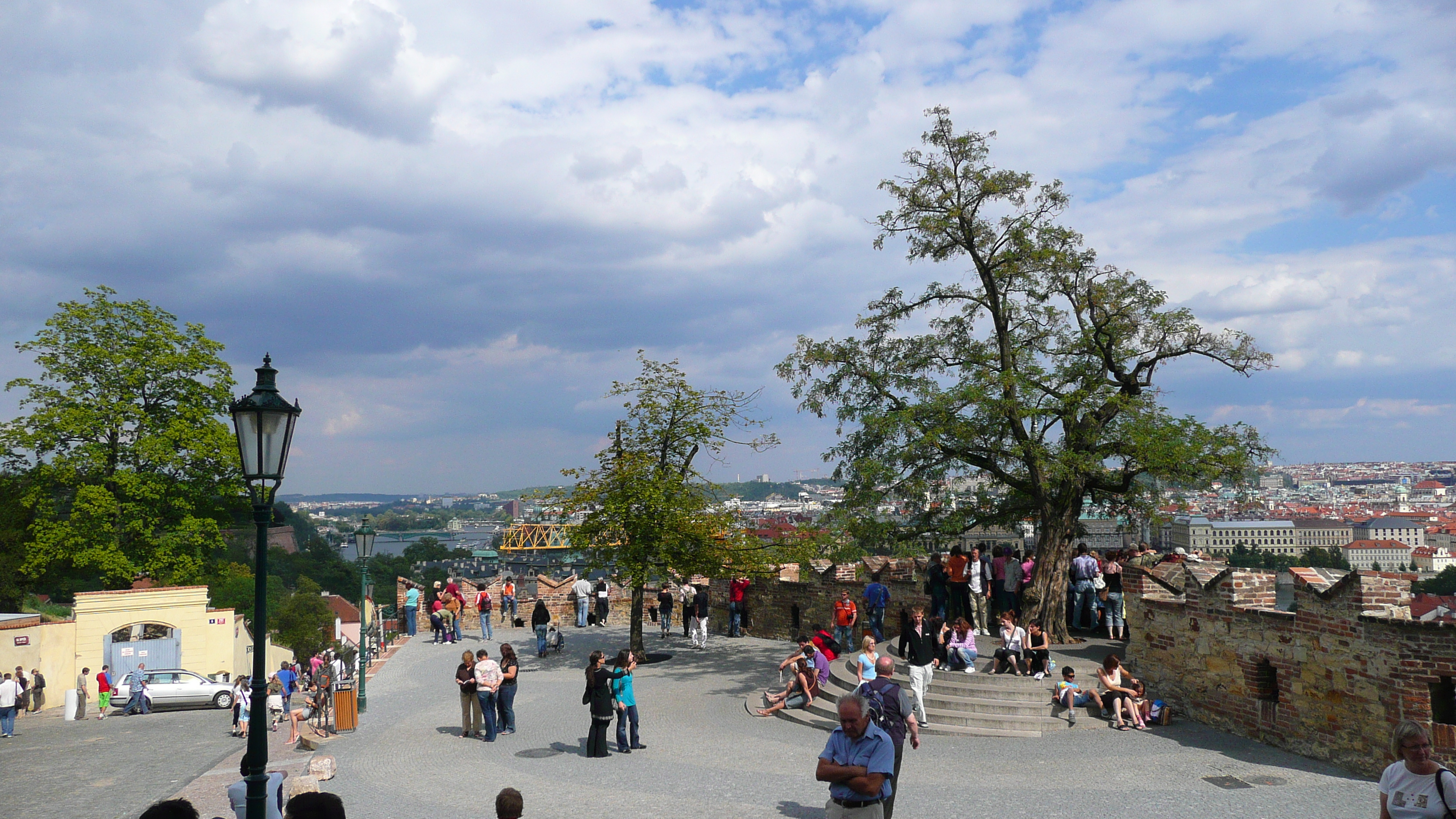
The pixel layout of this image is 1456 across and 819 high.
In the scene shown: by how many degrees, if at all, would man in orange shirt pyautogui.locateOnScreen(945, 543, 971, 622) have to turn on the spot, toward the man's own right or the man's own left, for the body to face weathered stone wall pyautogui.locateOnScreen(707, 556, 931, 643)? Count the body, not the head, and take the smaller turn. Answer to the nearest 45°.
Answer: approximately 45° to the man's own left

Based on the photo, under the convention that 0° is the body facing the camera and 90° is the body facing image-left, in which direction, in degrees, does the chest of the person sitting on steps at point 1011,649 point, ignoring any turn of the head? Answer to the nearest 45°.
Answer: approximately 45°

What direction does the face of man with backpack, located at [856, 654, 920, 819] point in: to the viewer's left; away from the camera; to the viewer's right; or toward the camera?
away from the camera

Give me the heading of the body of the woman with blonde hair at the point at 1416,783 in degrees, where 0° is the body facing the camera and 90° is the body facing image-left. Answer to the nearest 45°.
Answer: approximately 0°

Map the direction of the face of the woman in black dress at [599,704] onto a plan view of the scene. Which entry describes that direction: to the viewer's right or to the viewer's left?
to the viewer's right

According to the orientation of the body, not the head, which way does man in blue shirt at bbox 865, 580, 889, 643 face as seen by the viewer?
away from the camera

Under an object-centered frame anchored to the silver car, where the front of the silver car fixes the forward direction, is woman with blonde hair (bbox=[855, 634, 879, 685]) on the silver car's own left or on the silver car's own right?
on the silver car's own right
